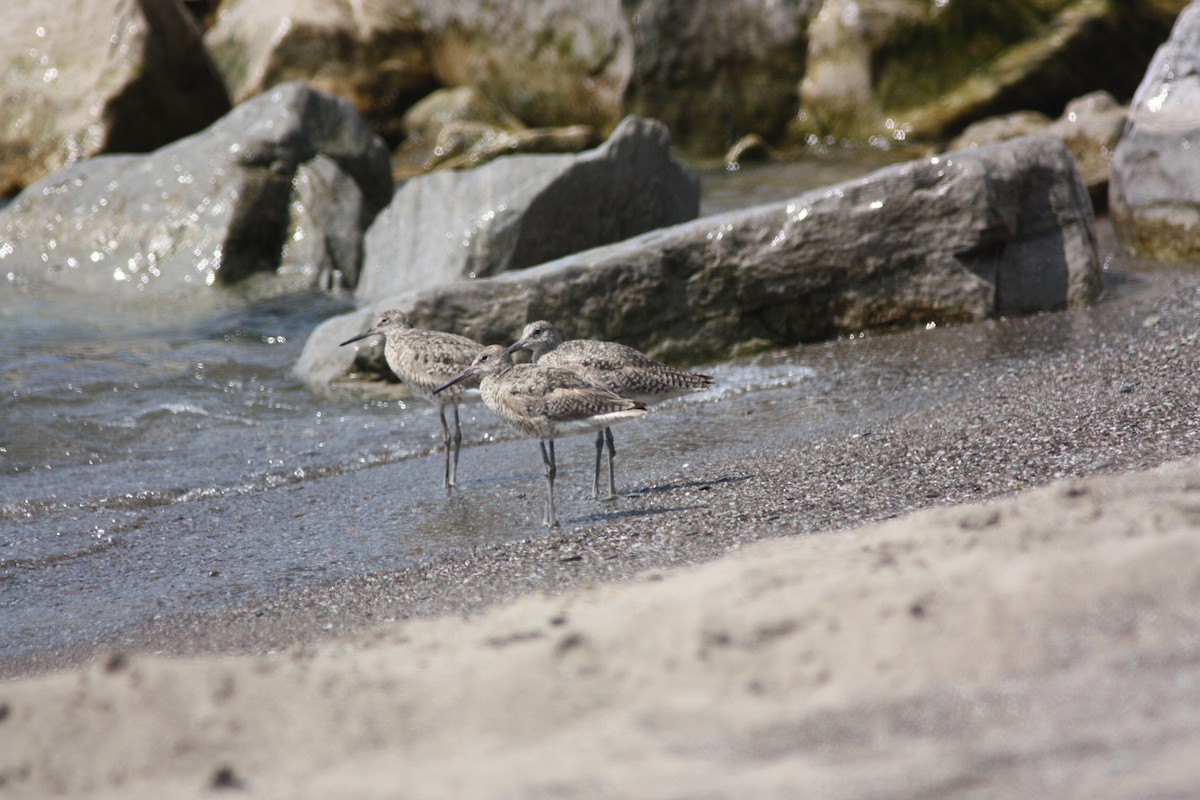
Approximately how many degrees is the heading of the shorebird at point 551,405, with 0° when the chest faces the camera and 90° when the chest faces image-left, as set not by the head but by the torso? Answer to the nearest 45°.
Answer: approximately 90°

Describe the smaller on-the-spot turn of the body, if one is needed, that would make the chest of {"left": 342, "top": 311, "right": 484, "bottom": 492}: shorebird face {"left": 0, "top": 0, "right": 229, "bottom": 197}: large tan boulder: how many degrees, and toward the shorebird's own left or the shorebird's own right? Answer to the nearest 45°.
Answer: approximately 90° to the shorebird's own right

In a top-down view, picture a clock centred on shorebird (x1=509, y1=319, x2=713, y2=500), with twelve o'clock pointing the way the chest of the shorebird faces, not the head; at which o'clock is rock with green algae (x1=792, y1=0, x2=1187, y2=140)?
The rock with green algae is roughly at 4 o'clock from the shorebird.

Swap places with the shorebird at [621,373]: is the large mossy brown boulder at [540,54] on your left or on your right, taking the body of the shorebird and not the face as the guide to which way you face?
on your right

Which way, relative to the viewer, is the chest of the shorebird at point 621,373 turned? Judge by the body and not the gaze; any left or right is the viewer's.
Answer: facing to the left of the viewer

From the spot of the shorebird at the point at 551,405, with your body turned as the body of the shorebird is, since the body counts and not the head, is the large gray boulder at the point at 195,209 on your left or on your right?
on your right

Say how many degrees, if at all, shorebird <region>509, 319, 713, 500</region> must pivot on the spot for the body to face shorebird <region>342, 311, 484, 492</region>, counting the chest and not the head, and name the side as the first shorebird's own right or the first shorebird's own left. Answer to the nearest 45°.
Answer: approximately 45° to the first shorebird's own right

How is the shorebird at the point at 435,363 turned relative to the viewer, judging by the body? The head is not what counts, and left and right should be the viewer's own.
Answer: facing to the left of the viewer

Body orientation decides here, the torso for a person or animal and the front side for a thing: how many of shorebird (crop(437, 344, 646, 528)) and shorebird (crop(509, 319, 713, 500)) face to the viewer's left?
2
